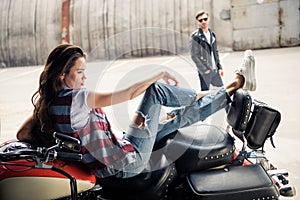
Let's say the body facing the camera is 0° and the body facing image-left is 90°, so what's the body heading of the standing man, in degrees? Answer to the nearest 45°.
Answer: approximately 315°

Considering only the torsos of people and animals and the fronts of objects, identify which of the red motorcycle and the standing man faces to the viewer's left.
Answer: the red motorcycle

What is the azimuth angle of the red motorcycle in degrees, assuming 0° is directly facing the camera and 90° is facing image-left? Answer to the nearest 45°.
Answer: approximately 90°

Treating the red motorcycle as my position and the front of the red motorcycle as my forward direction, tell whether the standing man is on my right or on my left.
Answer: on my right

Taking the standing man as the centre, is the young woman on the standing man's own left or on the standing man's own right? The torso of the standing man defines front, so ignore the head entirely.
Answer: on the standing man's own right
